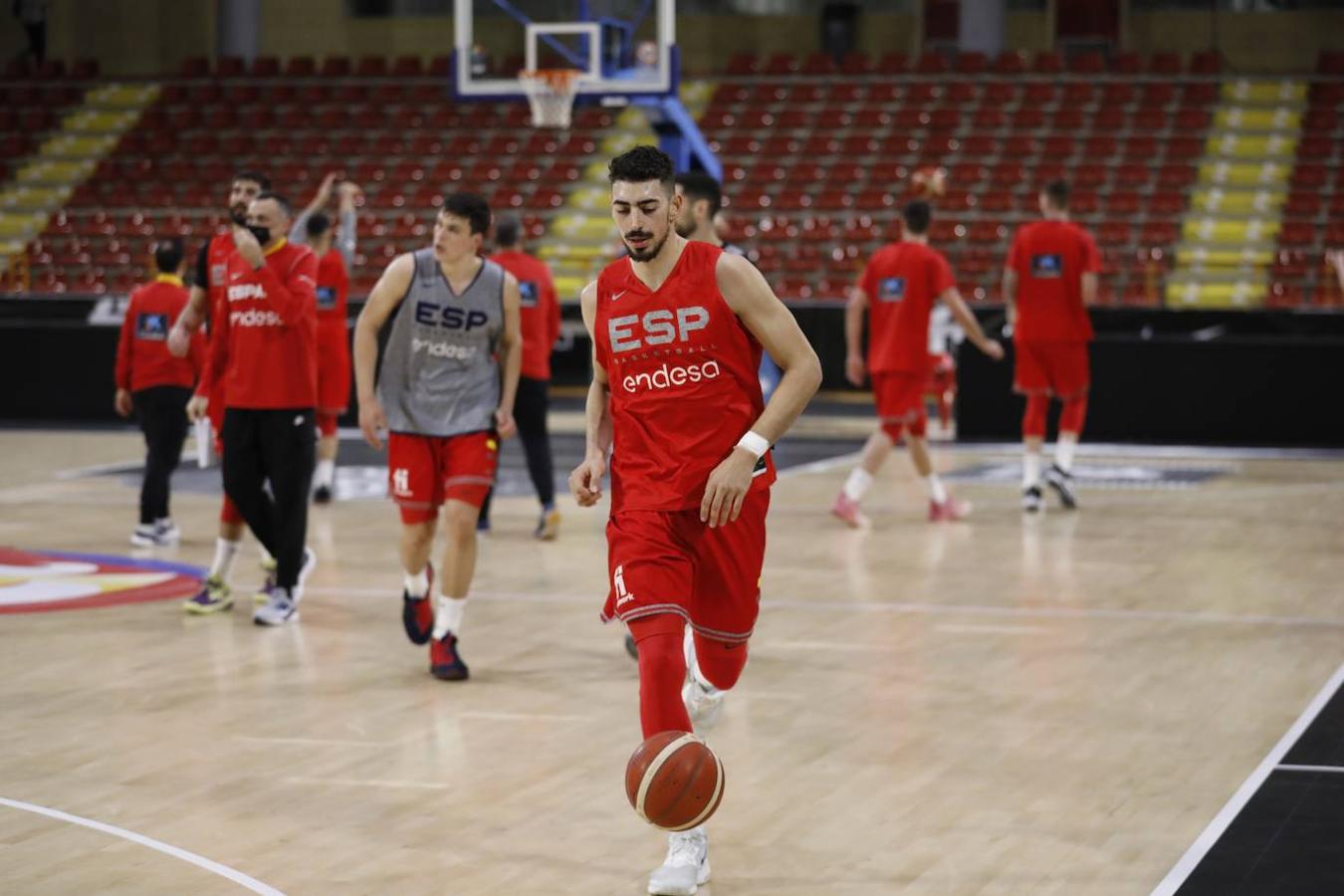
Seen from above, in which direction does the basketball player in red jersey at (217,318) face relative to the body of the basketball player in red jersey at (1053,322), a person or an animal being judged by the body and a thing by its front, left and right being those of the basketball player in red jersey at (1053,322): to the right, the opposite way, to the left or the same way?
the opposite way

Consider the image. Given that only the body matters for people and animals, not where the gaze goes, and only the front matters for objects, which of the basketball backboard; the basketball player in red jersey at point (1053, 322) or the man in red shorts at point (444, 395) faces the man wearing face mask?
the basketball backboard

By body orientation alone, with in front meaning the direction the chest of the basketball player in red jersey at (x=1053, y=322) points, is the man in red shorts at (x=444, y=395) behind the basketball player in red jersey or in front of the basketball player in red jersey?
behind

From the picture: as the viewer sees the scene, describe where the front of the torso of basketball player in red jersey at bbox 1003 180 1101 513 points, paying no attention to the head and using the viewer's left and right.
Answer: facing away from the viewer

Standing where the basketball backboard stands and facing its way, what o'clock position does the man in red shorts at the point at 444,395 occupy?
The man in red shorts is roughly at 12 o'clock from the basketball backboard.

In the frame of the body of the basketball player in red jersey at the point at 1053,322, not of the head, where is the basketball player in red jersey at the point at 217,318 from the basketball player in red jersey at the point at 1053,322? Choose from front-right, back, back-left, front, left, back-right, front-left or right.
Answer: back-left

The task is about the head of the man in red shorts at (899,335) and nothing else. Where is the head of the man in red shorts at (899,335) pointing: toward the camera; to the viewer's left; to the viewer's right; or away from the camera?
away from the camera

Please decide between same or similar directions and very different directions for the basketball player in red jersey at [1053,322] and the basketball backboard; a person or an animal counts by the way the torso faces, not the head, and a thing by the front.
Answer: very different directions

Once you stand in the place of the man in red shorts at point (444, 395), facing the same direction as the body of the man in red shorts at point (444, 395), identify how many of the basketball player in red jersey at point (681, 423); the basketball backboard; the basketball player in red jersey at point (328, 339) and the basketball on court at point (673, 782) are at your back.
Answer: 2

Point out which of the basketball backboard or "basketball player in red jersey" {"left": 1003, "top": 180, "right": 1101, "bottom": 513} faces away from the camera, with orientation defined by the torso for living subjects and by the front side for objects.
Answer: the basketball player in red jersey

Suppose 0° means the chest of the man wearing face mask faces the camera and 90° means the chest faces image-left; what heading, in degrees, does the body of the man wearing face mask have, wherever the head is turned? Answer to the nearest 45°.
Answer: approximately 45°
